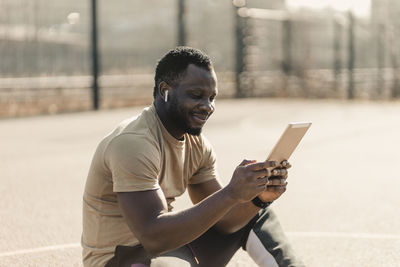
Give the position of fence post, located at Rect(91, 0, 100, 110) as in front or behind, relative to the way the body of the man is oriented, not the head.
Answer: behind

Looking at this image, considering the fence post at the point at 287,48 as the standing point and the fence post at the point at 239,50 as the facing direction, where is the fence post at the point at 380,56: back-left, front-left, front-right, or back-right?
back-left

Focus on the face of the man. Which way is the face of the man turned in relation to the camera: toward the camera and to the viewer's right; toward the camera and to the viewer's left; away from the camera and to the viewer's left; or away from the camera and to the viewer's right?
toward the camera and to the viewer's right

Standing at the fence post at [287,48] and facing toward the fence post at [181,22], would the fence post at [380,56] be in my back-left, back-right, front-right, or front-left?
back-left

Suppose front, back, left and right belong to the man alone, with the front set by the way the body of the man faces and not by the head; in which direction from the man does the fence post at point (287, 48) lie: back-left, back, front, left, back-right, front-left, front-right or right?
back-left

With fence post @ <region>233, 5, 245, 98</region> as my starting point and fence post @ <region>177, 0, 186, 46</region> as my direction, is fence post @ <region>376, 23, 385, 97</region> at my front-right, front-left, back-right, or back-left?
back-left

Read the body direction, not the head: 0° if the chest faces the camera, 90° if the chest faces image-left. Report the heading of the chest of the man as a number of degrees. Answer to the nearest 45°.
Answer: approximately 315°
